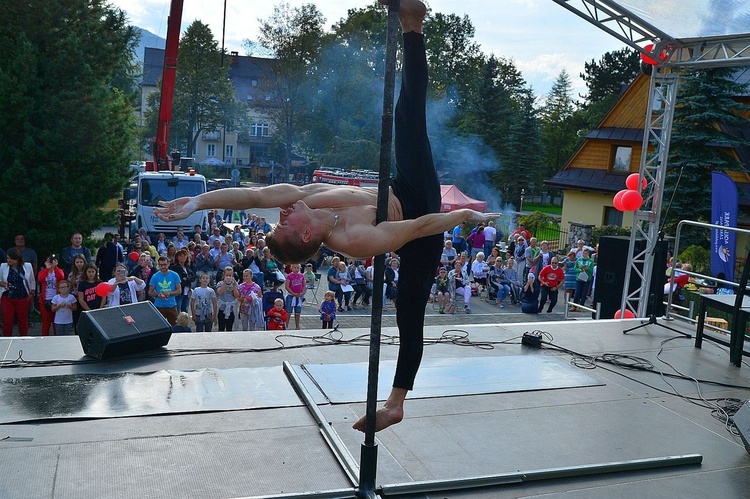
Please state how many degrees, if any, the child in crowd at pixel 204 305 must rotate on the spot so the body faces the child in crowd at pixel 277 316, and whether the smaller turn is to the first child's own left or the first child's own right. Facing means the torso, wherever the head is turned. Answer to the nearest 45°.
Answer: approximately 90° to the first child's own left

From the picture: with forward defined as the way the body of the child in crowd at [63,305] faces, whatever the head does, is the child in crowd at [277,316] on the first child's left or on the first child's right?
on the first child's left

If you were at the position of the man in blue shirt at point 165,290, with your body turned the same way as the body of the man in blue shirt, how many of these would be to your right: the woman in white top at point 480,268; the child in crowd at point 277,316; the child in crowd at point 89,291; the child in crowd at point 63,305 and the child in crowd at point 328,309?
2

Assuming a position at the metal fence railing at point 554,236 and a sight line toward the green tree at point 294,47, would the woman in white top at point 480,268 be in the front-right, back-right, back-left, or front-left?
back-left

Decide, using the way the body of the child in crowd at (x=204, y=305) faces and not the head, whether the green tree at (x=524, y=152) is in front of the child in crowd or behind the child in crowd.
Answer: behind

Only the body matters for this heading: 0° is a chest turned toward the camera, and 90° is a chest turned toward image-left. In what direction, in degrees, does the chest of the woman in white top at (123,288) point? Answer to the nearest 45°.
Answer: approximately 0°

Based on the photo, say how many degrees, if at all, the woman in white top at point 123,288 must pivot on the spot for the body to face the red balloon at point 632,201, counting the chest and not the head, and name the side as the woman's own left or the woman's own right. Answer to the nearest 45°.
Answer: approximately 90° to the woman's own left

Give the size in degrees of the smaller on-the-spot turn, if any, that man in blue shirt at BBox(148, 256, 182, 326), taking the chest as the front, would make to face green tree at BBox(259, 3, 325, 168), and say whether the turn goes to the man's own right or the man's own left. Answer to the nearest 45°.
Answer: approximately 180°

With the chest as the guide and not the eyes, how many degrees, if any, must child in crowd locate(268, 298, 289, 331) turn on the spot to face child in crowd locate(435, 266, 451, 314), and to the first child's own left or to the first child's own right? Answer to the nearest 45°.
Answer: approximately 135° to the first child's own left
